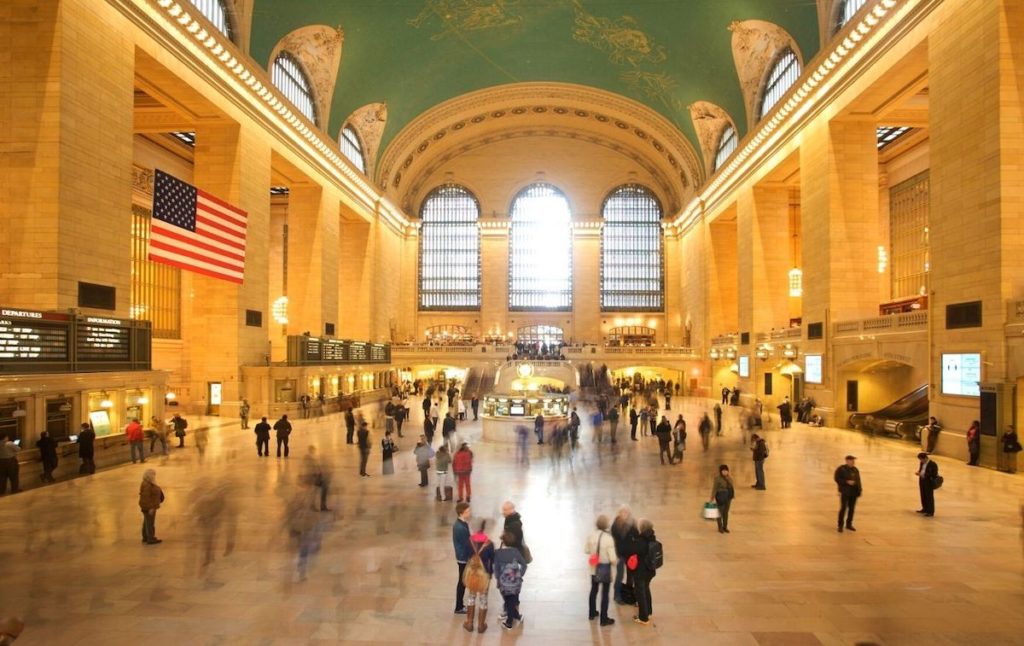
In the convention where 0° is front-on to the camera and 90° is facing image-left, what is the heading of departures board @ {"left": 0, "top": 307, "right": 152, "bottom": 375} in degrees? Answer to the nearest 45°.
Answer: approximately 315°

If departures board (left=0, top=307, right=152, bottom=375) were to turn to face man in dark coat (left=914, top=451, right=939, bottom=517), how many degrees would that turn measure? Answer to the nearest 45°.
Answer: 0° — it already faces them

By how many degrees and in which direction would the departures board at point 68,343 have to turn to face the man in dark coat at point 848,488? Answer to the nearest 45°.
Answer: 0° — it already faces them

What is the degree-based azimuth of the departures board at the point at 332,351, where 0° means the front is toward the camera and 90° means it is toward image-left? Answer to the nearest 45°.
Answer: approximately 315°

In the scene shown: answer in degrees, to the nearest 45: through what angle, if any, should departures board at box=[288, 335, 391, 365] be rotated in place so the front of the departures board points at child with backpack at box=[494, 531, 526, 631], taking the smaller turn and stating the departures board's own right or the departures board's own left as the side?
approximately 45° to the departures board's own right

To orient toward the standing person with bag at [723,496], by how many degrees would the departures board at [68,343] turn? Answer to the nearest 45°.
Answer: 0° — it already faces them

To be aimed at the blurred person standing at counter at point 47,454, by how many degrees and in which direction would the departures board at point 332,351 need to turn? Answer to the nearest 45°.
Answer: approximately 45° to its right

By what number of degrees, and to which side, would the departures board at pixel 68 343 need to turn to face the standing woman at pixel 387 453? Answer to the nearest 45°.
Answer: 0° — it already faces them
